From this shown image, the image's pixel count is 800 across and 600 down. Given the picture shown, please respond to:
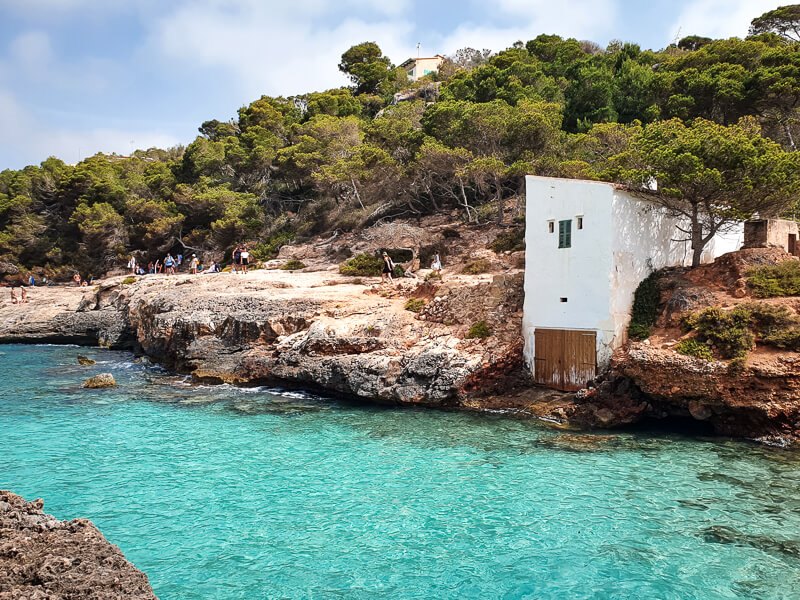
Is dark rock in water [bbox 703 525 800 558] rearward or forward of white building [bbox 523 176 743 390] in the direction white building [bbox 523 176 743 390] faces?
forward

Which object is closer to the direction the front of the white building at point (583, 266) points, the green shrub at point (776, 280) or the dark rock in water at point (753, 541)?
the dark rock in water

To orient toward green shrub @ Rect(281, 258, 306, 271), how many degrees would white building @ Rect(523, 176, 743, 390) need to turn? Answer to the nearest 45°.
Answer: approximately 135° to its right

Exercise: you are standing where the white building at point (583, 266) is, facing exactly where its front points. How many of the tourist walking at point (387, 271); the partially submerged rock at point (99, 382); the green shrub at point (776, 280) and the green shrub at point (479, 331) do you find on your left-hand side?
1

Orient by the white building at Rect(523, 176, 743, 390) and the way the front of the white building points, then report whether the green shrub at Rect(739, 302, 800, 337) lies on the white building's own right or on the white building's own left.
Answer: on the white building's own left

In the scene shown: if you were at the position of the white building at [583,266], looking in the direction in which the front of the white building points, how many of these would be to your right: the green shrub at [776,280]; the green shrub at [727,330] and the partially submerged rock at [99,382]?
1

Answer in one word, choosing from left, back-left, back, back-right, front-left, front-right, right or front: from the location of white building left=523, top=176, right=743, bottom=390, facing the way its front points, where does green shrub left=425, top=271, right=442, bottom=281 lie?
back-right

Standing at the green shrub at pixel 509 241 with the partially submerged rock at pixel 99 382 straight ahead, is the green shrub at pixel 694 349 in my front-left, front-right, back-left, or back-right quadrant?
front-left

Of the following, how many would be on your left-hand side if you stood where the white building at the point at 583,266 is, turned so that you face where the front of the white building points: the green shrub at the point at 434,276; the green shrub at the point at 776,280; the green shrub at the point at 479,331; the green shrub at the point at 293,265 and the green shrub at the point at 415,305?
1

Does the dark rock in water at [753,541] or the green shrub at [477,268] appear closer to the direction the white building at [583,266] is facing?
the dark rock in water

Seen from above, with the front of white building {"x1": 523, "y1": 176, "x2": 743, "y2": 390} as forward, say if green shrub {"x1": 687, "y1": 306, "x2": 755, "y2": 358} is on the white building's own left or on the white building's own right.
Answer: on the white building's own left

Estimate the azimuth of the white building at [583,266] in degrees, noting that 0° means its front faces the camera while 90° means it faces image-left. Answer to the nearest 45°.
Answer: approximately 0°

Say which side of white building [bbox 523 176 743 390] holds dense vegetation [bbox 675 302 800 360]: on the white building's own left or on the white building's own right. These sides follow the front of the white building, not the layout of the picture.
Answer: on the white building's own left
